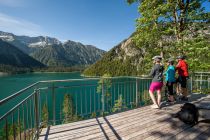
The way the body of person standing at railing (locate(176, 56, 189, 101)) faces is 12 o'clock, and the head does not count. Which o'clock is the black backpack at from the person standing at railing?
The black backpack is roughly at 9 o'clock from the person standing at railing.

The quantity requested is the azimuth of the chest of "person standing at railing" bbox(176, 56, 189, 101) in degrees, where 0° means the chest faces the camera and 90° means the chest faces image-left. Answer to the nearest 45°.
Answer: approximately 90°
